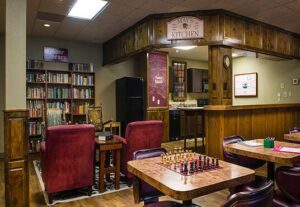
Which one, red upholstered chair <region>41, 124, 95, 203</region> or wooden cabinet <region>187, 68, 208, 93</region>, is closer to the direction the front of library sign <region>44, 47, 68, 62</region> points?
the red upholstered chair

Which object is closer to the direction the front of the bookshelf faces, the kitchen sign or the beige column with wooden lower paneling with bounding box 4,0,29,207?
the beige column with wooden lower paneling

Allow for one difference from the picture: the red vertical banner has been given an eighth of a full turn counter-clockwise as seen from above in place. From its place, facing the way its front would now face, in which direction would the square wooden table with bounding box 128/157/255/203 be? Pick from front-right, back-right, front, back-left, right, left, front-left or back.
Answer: front-right

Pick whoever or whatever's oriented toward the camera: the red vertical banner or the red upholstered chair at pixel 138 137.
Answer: the red vertical banner

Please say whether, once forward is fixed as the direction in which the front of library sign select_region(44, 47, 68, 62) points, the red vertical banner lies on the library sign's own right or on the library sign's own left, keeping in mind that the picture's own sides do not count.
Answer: on the library sign's own left

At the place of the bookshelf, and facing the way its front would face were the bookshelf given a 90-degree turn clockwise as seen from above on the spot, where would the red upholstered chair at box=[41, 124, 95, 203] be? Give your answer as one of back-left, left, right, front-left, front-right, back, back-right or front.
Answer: left

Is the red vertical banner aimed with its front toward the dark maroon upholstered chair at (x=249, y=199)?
yes

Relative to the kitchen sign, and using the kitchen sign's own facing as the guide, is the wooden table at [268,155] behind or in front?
in front

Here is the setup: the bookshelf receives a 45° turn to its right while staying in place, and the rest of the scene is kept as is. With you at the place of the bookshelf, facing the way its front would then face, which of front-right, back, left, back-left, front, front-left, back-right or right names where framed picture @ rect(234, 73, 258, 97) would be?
back-left

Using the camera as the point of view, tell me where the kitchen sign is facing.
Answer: facing the viewer

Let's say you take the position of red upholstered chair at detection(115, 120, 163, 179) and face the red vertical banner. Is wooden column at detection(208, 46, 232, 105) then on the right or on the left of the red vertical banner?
right

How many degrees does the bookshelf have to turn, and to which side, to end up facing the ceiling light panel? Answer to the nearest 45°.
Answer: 0° — it already faces it

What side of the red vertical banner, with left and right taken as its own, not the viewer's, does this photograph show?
front

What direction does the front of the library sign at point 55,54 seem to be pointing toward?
toward the camera

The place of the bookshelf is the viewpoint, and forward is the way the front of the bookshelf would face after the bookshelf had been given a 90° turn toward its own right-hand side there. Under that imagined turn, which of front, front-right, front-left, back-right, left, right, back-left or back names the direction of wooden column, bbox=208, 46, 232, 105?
back-left

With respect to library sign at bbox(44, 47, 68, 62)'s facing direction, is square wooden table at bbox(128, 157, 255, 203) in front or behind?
in front

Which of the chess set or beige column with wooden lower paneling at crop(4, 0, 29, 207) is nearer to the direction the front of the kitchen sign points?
the chess set

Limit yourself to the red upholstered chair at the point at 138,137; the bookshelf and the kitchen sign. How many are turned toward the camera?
2
